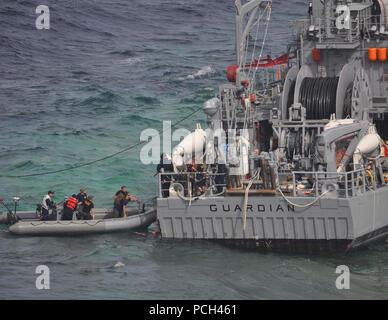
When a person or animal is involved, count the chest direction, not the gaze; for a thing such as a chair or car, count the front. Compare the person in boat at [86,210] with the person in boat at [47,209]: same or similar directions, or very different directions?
same or similar directions

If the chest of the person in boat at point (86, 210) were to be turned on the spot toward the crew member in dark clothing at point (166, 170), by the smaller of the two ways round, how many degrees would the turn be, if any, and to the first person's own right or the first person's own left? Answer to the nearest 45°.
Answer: approximately 45° to the first person's own right

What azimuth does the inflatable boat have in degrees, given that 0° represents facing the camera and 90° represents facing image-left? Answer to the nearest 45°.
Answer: approximately 270°

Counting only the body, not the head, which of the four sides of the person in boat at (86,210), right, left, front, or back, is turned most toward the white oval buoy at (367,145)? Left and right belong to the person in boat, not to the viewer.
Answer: front

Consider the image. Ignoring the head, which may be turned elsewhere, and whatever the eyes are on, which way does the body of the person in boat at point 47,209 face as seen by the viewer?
to the viewer's right

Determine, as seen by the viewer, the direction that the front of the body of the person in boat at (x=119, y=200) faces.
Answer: to the viewer's right

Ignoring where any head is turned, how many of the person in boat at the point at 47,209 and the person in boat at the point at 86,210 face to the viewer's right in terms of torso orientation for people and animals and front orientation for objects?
2

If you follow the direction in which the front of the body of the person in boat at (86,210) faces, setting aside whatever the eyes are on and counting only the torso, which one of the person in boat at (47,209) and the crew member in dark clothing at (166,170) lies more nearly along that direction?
the crew member in dark clothing

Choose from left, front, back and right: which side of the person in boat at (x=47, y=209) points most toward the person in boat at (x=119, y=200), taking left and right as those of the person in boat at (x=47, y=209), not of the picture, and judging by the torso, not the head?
front

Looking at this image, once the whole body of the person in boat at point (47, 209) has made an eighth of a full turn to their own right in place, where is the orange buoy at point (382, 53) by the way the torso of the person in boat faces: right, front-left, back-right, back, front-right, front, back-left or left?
front-left

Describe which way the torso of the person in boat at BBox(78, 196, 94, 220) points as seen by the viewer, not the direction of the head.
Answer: to the viewer's right
